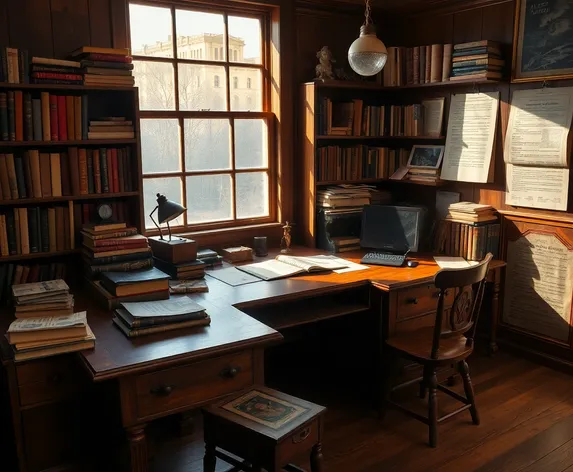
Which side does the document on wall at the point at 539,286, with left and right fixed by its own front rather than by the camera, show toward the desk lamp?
front

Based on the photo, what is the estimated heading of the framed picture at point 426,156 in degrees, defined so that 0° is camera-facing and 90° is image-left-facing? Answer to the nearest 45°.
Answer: approximately 45°

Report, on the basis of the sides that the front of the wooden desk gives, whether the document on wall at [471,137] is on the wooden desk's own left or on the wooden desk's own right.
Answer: on the wooden desk's own left

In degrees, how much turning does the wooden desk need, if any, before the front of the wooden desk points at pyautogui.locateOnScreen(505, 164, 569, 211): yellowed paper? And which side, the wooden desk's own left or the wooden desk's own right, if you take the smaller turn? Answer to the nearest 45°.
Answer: approximately 90° to the wooden desk's own left

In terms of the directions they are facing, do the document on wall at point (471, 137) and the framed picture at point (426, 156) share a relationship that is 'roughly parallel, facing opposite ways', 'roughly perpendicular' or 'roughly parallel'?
roughly parallel

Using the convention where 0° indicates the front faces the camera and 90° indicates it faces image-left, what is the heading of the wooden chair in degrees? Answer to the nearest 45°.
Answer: approximately 135°

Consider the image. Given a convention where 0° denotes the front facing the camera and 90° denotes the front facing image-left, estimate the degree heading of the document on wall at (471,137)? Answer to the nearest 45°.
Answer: approximately 45°

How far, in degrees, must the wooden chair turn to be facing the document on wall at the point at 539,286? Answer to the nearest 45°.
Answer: approximately 90° to its right

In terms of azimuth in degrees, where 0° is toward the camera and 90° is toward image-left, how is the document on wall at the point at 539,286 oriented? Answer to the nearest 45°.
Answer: approximately 45°
